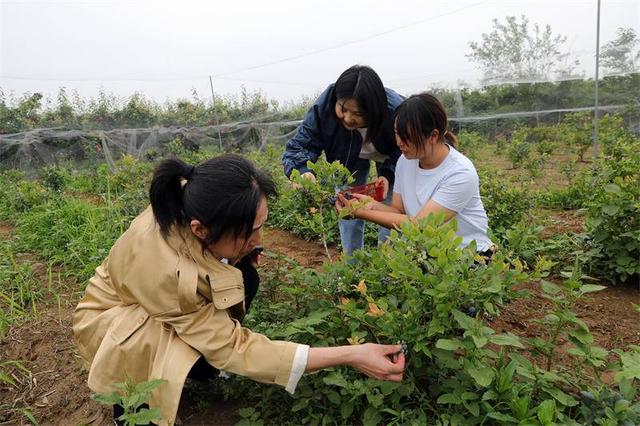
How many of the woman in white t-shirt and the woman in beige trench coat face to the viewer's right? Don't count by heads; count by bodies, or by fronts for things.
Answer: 1

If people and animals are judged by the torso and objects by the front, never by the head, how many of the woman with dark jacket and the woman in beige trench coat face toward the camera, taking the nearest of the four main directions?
1

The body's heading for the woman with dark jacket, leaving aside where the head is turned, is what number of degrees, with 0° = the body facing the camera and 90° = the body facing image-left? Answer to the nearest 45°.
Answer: approximately 0°

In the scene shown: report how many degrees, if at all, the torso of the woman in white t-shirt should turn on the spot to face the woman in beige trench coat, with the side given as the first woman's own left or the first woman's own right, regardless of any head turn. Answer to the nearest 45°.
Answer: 0° — they already face them

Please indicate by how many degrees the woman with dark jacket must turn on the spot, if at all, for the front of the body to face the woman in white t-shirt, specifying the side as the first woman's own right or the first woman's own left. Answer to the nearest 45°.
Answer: approximately 45° to the first woman's own left

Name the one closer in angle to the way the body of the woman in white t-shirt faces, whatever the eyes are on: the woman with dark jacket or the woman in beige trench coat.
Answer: the woman in beige trench coat

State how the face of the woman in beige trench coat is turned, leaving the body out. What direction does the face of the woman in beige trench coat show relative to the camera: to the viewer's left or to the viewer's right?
to the viewer's right

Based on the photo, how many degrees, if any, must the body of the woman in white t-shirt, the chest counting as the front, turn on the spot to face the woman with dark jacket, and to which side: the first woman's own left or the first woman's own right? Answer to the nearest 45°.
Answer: approximately 90° to the first woman's own right

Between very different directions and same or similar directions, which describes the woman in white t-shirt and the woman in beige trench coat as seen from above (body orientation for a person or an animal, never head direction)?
very different directions

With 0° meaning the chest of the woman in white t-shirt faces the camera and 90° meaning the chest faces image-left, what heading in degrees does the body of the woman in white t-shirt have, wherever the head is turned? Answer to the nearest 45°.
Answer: approximately 45°

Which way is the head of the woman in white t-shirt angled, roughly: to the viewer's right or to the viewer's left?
to the viewer's left

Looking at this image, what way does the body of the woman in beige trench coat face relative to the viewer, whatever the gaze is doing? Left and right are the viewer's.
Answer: facing to the right of the viewer
